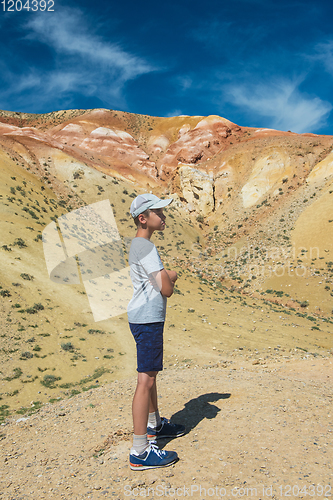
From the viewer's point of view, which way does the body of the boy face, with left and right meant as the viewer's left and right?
facing to the right of the viewer

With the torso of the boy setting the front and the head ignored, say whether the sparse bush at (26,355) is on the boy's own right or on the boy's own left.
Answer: on the boy's own left

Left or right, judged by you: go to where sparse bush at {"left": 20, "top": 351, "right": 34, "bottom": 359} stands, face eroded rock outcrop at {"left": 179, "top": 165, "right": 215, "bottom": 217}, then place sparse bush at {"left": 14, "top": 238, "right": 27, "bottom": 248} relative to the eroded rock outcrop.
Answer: left

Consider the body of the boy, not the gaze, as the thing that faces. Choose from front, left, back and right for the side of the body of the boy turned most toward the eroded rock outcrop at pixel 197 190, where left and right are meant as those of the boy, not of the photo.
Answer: left

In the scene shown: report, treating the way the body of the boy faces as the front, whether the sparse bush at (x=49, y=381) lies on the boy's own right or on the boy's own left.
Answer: on the boy's own left

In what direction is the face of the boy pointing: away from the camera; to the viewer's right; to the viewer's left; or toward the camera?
to the viewer's right

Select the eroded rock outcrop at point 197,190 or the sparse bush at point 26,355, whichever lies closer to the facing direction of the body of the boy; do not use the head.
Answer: the eroded rock outcrop

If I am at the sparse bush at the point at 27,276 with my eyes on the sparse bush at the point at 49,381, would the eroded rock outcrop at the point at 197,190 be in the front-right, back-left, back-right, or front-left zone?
back-left

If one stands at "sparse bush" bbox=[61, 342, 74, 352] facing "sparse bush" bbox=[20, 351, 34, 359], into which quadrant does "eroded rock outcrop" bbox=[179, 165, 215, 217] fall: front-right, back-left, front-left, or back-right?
back-right

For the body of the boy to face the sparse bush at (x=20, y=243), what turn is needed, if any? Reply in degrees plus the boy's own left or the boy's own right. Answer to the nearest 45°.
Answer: approximately 135° to the boy's own left
